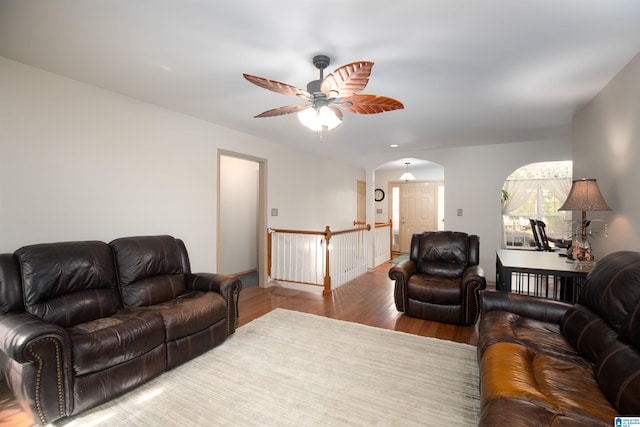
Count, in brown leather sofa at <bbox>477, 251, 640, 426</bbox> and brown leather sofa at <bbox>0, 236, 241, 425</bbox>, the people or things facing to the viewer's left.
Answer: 1

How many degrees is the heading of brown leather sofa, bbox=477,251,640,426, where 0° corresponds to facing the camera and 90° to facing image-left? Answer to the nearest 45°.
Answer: approximately 90°

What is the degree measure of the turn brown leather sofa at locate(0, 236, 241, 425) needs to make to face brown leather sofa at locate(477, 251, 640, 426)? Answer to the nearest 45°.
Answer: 0° — it already faces it

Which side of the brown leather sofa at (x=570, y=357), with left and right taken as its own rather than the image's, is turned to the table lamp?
right

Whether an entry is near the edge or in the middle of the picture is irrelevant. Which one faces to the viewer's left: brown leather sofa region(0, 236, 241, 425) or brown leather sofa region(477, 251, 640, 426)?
brown leather sofa region(477, 251, 640, 426)

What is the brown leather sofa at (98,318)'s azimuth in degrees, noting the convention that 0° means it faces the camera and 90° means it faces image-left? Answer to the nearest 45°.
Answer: approximately 315°
